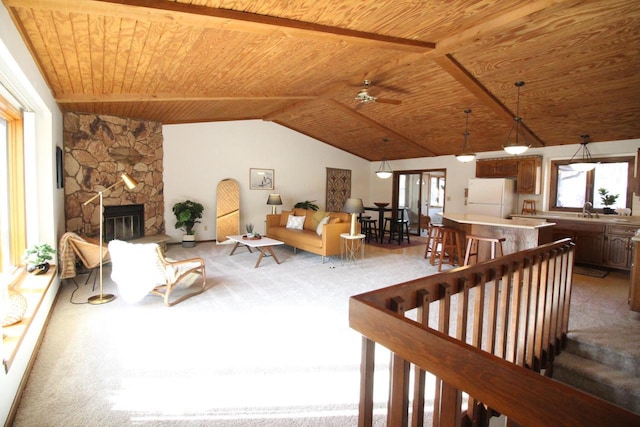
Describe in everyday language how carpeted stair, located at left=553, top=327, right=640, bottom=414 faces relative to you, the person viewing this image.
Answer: facing the viewer and to the left of the viewer

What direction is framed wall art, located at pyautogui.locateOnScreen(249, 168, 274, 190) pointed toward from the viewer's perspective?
toward the camera

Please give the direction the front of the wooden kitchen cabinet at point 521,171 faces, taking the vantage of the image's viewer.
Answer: facing the viewer

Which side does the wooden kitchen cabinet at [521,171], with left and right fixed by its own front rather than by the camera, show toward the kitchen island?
front

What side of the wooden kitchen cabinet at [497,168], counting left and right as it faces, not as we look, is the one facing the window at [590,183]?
left

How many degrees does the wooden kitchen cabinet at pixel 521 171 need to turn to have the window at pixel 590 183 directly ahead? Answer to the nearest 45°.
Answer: approximately 90° to its left

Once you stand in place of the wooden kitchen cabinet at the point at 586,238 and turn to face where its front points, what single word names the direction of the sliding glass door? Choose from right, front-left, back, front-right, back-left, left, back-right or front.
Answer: back-right

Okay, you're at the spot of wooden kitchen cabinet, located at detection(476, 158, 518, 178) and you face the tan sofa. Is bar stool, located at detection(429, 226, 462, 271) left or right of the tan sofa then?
left

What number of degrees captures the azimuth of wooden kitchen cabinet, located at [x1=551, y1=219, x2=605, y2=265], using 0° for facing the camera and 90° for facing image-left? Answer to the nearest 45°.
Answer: approximately 0°

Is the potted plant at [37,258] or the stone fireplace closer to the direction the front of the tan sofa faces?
the potted plant

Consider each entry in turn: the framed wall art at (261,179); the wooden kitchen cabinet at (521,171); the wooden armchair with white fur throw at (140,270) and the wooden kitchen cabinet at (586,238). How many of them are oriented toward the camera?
3

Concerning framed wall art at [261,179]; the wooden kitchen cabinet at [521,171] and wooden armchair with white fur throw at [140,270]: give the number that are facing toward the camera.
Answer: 2

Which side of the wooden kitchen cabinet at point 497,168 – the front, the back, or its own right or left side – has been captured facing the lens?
front

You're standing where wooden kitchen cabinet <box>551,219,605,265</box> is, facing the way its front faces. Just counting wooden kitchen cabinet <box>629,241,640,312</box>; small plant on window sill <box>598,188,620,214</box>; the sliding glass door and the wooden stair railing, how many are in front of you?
2

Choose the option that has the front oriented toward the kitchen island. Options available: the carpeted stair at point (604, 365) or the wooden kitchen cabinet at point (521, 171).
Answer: the wooden kitchen cabinet

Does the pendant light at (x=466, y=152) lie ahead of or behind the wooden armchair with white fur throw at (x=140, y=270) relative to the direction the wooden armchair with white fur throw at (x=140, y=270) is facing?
ahead

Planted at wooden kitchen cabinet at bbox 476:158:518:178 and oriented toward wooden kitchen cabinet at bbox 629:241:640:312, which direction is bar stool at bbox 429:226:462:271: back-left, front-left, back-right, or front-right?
front-right

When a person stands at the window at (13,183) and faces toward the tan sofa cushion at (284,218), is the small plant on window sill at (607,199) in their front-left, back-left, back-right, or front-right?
front-right
